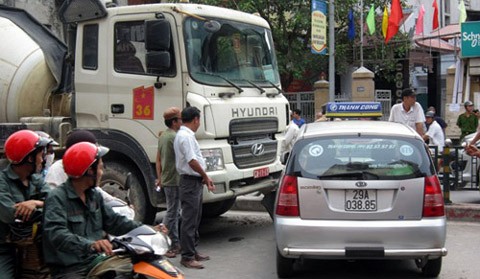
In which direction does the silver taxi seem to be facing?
away from the camera

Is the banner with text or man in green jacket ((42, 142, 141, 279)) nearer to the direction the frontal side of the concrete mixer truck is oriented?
the man in green jacket

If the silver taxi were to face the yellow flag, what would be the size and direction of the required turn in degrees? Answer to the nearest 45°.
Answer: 0° — it already faces it

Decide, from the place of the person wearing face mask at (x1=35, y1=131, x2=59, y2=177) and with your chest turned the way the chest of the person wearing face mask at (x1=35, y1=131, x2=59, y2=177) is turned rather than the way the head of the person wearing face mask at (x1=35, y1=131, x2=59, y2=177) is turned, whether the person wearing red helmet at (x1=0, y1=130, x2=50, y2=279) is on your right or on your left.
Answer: on your right

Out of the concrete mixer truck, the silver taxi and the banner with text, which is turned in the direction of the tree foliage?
the silver taxi

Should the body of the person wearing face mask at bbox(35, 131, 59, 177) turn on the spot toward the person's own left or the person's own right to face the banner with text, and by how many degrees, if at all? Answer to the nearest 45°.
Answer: approximately 45° to the person's own left

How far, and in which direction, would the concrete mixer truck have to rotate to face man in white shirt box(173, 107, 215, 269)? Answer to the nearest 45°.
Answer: approximately 45° to its right

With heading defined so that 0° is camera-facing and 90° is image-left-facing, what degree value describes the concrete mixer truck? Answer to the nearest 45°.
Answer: approximately 315°

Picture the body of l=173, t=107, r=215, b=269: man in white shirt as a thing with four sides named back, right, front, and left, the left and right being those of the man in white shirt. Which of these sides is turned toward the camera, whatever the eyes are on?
right

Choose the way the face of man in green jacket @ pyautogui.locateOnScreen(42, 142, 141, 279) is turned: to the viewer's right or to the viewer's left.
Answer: to the viewer's right

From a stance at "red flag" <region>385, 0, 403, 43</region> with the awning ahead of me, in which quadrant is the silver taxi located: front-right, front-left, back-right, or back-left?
back-right
